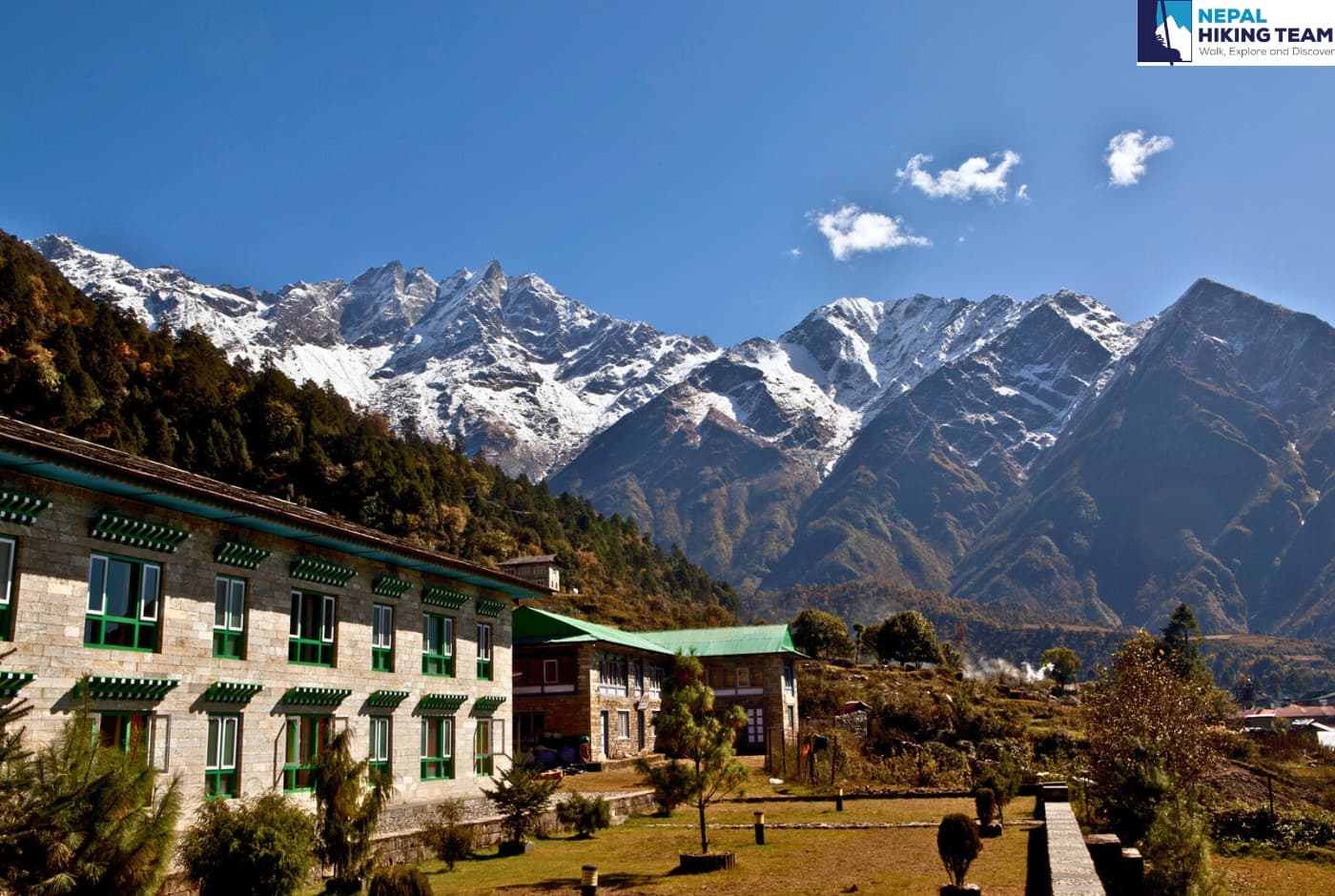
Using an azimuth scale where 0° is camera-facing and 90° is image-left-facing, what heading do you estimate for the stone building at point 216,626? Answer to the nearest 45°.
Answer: approximately 315°

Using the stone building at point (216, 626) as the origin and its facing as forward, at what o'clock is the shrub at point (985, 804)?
The shrub is roughly at 11 o'clock from the stone building.

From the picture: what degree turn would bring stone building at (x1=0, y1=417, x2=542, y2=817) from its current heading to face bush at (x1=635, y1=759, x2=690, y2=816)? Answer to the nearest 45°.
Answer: approximately 45° to its left

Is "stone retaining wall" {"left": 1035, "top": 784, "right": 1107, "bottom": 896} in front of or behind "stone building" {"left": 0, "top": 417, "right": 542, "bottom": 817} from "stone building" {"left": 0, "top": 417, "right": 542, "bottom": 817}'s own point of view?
in front

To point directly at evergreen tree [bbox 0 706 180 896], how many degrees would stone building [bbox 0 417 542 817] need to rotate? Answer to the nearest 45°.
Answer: approximately 45° to its right

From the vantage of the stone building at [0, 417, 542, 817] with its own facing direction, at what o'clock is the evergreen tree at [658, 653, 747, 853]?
The evergreen tree is roughly at 11 o'clock from the stone building.

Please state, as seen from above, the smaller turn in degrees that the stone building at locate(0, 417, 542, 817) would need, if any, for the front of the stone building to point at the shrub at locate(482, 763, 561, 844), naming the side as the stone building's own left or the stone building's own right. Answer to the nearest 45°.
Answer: approximately 45° to the stone building's own left

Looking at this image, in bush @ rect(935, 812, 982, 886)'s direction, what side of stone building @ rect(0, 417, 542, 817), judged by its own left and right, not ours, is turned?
front

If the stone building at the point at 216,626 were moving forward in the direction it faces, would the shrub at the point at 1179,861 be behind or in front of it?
in front

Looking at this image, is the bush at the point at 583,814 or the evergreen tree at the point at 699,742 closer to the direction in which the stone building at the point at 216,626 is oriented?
the evergreen tree
